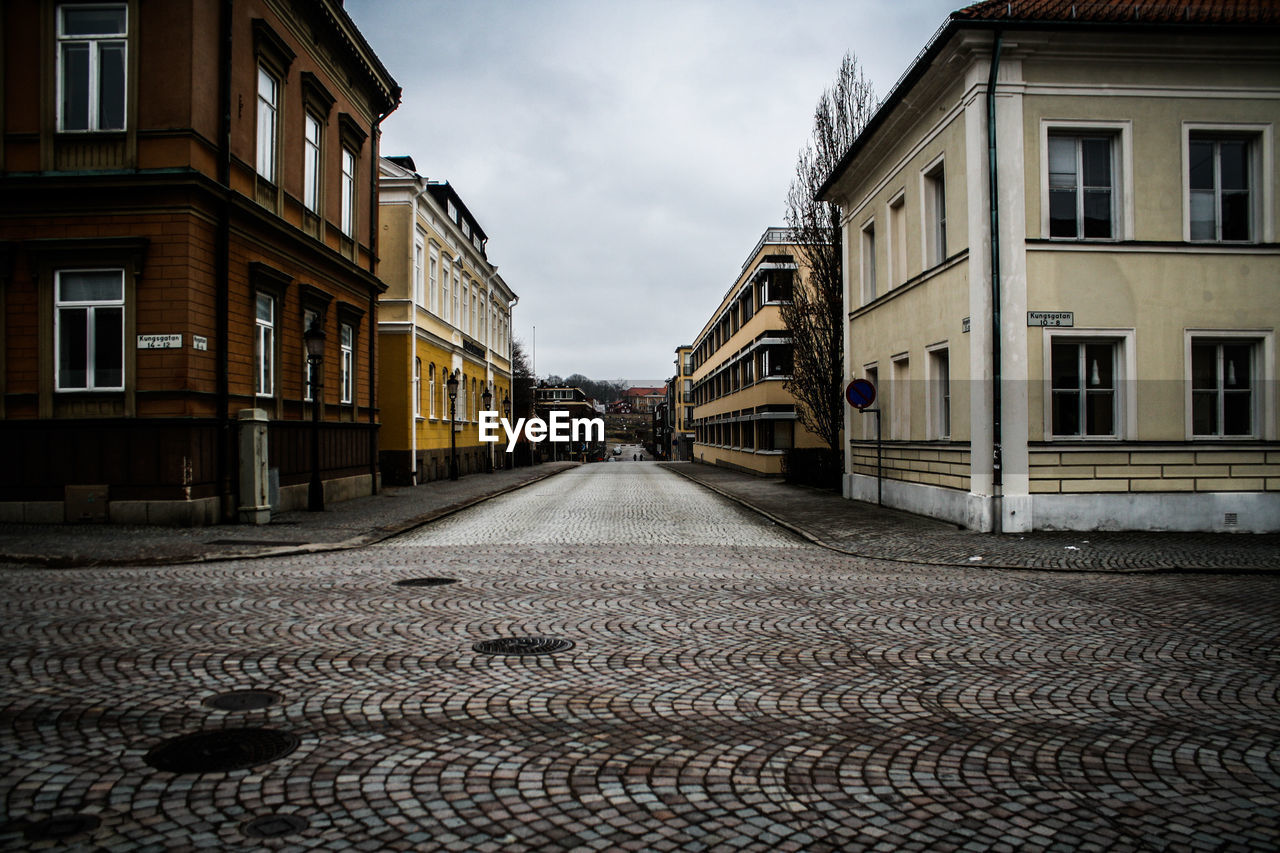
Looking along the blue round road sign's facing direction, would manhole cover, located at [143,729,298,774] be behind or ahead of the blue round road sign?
ahead

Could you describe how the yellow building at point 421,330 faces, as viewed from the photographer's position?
facing to the right of the viewer

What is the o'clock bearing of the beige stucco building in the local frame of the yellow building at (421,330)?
The beige stucco building is roughly at 2 o'clock from the yellow building.

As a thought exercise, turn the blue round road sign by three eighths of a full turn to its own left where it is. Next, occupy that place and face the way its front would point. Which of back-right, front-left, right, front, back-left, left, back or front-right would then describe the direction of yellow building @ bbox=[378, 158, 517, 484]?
left

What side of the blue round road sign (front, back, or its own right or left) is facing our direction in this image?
front

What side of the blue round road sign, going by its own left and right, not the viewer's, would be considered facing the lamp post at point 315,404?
right

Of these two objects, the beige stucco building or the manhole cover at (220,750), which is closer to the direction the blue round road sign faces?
the manhole cover

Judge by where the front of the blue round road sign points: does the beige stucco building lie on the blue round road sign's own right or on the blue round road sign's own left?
on the blue round road sign's own left

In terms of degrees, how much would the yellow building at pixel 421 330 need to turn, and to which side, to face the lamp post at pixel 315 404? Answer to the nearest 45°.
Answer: approximately 90° to its right

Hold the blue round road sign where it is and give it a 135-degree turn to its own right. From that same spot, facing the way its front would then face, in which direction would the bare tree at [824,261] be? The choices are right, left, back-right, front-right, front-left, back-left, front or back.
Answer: front-right

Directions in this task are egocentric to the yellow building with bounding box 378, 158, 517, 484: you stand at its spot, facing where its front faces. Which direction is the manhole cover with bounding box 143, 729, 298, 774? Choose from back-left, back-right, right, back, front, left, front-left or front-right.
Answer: right

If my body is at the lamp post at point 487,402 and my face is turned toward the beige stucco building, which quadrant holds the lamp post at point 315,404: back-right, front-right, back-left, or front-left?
front-right
